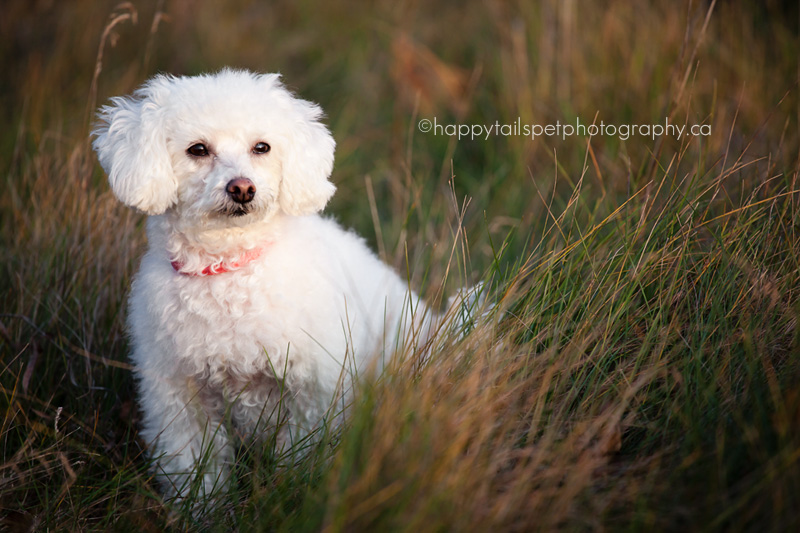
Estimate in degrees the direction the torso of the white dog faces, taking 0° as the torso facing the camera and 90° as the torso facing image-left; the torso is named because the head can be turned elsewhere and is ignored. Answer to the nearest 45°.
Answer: approximately 45°
